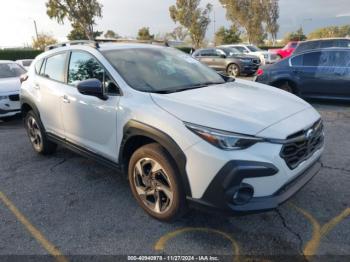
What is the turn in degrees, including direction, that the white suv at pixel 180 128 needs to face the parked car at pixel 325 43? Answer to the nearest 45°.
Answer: approximately 90° to its left

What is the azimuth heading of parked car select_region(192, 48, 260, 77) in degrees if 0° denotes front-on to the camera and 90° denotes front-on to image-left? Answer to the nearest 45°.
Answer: approximately 315°

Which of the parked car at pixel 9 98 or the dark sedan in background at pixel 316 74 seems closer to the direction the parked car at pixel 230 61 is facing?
the dark sedan in background

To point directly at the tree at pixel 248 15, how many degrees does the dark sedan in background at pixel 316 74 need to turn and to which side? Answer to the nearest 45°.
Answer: approximately 90° to its left

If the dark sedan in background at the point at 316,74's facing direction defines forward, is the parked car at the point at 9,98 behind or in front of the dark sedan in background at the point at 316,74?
behind

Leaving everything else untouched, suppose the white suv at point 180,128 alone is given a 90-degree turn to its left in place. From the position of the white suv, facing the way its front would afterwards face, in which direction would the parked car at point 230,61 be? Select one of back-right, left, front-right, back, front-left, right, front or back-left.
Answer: front-left

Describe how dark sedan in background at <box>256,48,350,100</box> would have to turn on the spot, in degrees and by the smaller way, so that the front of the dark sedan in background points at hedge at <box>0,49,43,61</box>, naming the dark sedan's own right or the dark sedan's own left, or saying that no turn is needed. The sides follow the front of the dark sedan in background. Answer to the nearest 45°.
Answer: approximately 135° to the dark sedan's own left

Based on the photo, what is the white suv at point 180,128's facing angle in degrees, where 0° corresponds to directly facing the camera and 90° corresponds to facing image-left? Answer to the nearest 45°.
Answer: approximately 315°

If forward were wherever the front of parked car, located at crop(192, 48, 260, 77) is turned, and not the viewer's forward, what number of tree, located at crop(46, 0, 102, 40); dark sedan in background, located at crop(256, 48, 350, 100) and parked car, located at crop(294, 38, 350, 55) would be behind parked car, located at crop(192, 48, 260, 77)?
1

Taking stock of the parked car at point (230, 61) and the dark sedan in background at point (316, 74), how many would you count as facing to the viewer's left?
0

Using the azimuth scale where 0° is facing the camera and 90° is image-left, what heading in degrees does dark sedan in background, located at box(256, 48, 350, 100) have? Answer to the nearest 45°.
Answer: approximately 270°

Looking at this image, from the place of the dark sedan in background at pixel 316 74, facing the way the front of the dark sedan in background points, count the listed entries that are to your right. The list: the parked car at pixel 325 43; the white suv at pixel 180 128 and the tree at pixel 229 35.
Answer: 1

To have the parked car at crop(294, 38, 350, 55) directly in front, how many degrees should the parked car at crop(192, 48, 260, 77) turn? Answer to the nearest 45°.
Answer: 0° — it already faces it

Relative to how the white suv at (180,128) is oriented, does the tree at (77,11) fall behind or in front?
behind
